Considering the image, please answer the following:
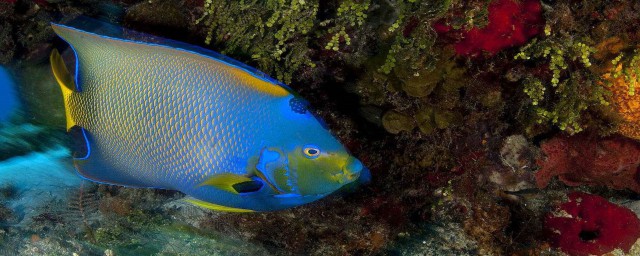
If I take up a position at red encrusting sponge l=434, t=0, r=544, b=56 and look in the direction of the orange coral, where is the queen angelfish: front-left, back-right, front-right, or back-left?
back-right

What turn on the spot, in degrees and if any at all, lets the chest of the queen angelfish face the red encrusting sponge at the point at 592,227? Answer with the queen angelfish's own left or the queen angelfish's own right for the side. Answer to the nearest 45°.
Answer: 0° — it already faces it

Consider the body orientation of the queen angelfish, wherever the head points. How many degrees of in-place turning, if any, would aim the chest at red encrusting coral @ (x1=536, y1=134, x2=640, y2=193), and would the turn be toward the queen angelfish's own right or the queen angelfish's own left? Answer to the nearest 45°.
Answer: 0° — it already faces it

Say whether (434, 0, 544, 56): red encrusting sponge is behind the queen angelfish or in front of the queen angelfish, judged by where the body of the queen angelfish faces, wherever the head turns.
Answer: in front

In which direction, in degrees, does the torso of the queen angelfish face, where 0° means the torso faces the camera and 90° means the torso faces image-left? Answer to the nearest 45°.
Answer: approximately 270°

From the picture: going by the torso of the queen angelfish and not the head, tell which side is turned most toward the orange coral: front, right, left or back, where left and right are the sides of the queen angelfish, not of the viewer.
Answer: front
